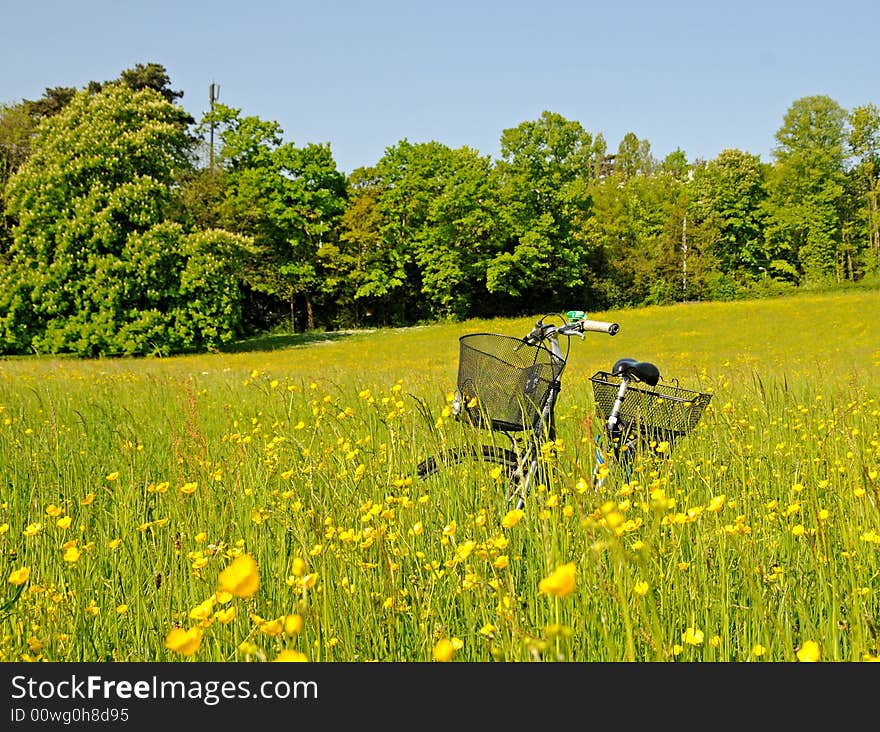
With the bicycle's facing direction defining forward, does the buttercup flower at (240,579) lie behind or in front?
in front

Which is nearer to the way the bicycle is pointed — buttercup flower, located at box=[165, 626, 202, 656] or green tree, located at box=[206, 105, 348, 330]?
the buttercup flower

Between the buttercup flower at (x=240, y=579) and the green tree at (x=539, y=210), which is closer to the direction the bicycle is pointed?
the buttercup flower

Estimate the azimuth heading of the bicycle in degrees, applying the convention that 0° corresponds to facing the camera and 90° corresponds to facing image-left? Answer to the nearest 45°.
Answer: approximately 45°

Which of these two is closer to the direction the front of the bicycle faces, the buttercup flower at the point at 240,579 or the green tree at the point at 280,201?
the buttercup flower
